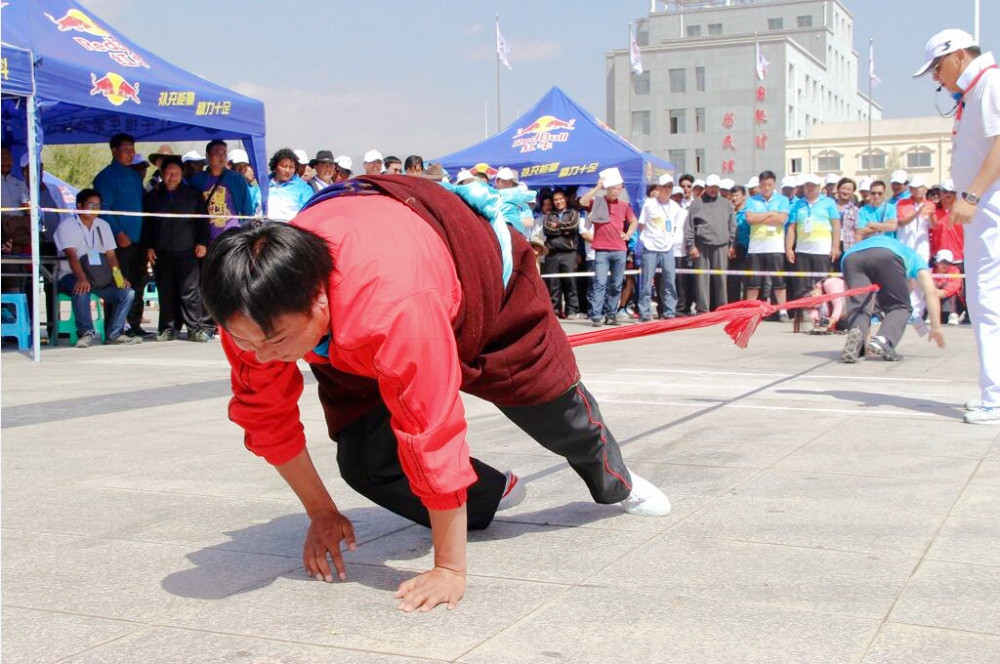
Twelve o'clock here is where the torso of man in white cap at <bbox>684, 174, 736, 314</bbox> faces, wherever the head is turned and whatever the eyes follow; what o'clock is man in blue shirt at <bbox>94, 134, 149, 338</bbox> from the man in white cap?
The man in blue shirt is roughly at 2 o'clock from the man in white cap.

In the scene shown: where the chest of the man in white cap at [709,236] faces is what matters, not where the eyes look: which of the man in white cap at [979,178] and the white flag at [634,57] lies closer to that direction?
the man in white cap

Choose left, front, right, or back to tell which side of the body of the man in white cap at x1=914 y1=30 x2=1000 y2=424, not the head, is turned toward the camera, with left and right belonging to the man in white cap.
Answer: left

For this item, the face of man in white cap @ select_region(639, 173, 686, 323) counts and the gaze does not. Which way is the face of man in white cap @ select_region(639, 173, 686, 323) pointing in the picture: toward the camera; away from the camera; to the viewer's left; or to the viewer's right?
toward the camera

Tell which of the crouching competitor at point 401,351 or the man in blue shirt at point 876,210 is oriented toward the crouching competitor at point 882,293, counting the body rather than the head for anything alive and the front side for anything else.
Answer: the man in blue shirt

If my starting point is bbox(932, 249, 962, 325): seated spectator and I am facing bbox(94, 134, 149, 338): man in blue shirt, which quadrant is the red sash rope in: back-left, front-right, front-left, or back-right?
front-left

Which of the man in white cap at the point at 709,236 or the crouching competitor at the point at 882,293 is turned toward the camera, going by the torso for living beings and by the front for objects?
the man in white cap

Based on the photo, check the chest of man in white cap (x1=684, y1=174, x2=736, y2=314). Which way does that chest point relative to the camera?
toward the camera

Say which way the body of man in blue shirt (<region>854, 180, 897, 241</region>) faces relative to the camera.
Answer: toward the camera

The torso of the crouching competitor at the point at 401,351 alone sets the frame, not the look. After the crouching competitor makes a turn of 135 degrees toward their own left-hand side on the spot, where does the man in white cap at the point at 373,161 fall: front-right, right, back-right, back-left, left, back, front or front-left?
left

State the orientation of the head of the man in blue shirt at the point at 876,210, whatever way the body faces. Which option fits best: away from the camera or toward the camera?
toward the camera

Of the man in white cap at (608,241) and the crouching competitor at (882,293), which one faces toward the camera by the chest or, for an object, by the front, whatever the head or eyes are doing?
the man in white cap
